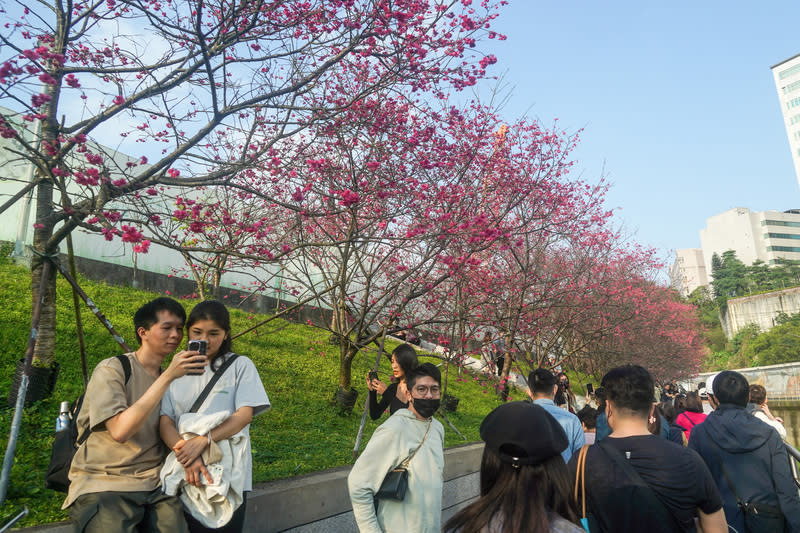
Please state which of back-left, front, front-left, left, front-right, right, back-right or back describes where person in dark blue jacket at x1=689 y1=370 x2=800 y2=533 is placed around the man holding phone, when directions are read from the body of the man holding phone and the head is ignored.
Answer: front-left

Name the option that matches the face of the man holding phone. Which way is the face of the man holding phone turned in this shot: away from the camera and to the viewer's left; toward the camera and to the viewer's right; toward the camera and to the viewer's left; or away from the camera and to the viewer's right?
toward the camera and to the viewer's right

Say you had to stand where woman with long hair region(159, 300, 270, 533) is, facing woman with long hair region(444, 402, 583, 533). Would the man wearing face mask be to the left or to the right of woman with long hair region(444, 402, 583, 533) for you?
left

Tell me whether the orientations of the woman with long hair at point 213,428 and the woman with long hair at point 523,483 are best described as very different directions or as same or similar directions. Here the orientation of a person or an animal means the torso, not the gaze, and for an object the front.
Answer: very different directions

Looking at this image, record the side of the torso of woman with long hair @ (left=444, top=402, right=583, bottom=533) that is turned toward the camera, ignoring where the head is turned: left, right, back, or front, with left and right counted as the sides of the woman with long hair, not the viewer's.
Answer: back

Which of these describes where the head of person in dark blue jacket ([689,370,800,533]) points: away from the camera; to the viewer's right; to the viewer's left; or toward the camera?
away from the camera

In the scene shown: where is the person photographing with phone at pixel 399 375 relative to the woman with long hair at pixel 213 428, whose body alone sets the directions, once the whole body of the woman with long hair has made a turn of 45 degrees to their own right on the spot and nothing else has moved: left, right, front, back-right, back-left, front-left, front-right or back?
back-right

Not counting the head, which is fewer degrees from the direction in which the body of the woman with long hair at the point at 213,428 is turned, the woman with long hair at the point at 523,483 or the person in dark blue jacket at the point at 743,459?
the woman with long hair

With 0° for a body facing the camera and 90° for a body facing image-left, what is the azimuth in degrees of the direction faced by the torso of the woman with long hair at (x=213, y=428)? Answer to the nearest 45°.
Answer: approximately 45°

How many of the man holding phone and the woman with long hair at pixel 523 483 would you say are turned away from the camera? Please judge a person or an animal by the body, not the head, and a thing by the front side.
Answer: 1
